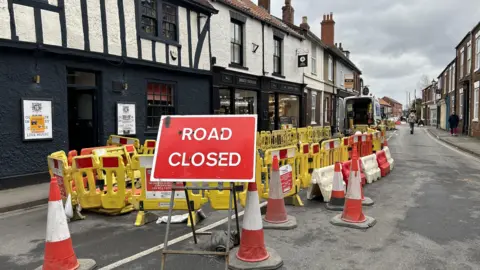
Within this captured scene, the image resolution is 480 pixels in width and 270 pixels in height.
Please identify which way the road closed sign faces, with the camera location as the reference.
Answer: facing the viewer

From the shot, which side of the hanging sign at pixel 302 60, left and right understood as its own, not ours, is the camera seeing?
front

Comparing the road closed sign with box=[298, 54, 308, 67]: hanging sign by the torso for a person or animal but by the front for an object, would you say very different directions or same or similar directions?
same or similar directions

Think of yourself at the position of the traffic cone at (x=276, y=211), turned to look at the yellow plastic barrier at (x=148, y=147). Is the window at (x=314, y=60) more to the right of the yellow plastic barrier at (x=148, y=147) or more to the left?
right

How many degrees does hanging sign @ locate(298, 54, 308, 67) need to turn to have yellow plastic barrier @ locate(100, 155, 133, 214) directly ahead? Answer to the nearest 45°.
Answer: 0° — it already faces it

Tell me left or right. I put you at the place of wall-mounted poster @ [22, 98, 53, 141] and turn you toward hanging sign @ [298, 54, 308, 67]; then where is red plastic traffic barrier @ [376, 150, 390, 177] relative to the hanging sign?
right

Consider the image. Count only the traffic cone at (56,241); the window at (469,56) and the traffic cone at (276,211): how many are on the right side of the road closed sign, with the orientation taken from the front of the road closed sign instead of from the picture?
1

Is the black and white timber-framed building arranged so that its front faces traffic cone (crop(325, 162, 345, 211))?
yes

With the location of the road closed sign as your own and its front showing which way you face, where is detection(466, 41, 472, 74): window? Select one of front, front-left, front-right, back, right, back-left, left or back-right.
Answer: back-left

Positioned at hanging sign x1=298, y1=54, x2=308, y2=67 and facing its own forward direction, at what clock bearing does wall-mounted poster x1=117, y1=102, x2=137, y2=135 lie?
The wall-mounted poster is roughly at 1 o'clock from the hanging sign.
